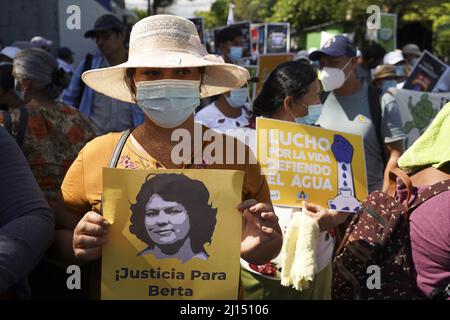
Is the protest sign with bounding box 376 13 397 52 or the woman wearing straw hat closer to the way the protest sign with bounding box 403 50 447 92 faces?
the woman wearing straw hat

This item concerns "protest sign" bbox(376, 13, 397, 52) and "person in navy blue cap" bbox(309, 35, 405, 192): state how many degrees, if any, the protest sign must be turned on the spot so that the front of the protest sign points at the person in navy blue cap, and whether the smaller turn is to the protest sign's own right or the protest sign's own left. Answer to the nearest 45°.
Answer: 0° — it already faces them

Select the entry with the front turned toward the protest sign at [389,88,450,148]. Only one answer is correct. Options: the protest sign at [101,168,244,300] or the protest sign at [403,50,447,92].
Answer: the protest sign at [403,50,447,92]

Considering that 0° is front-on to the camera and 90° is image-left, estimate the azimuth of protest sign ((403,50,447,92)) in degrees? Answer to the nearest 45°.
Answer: approximately 0°

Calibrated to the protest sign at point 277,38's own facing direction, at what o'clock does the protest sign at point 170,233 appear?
the protest sign at point 170,233 is roughly at 12 o'clock from the protest sign at point 277,38.

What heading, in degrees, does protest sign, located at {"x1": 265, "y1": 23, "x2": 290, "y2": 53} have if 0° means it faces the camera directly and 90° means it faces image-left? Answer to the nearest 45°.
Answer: approximately 0°
